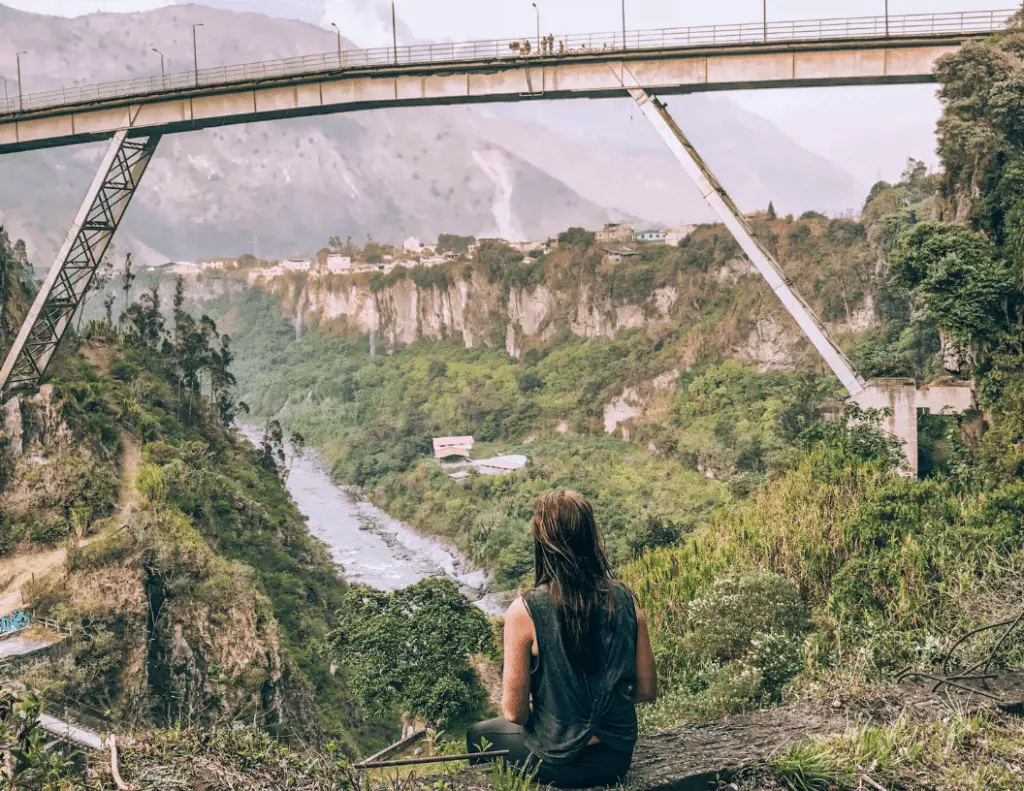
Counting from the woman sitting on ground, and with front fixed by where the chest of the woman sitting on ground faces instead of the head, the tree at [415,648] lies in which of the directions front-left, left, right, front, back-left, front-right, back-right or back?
front

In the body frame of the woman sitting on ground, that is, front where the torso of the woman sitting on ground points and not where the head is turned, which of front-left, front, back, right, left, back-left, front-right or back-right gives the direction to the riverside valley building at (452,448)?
front

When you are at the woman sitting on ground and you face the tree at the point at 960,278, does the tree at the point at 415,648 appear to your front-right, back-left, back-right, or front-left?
front-left

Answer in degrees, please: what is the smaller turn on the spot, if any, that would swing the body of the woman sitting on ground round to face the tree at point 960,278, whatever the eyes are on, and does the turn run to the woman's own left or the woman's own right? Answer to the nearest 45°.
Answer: approximately 45° to the woman's own right

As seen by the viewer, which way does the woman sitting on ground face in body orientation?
away from the camera

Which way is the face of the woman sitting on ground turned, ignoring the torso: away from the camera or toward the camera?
away from the camera

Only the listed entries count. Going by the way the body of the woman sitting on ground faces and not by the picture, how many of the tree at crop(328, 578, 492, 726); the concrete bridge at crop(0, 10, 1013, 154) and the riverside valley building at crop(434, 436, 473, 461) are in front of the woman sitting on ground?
3
